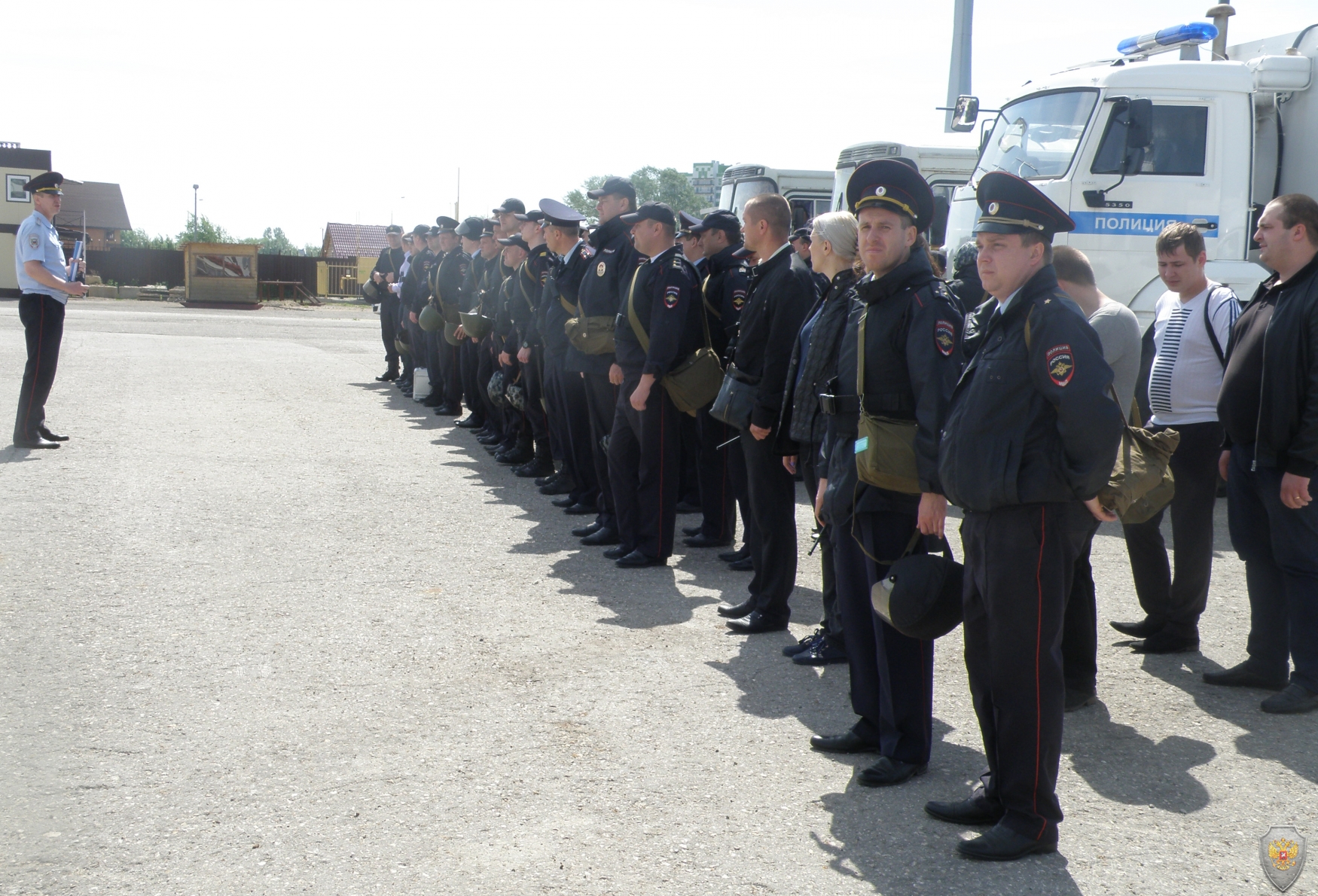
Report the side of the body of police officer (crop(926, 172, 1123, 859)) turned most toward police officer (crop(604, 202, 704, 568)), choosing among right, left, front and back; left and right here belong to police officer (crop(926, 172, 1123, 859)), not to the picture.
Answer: right

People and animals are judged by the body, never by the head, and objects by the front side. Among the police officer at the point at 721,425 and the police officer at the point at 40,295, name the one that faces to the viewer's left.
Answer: the police officer at the point at 721,425

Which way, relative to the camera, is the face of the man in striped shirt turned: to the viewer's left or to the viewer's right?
to the viewer's left

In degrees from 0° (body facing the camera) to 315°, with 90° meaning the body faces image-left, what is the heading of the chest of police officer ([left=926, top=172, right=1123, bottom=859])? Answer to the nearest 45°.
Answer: approximately 45°

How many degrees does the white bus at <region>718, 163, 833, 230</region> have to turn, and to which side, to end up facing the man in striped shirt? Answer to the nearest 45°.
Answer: approximately 45° to its left

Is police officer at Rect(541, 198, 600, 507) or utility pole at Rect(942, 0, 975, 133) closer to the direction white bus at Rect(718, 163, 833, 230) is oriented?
the police officer

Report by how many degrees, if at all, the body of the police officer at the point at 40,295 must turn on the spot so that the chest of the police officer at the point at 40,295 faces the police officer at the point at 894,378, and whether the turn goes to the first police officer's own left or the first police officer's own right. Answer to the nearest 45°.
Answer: approximately 90° to the first police officer's own right

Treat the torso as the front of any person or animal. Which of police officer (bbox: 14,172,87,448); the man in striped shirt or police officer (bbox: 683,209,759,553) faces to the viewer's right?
police officer (bbox: 14,172,87,448)

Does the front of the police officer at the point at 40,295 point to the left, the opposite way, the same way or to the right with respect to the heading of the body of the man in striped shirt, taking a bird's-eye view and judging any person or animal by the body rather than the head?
the opposite way
